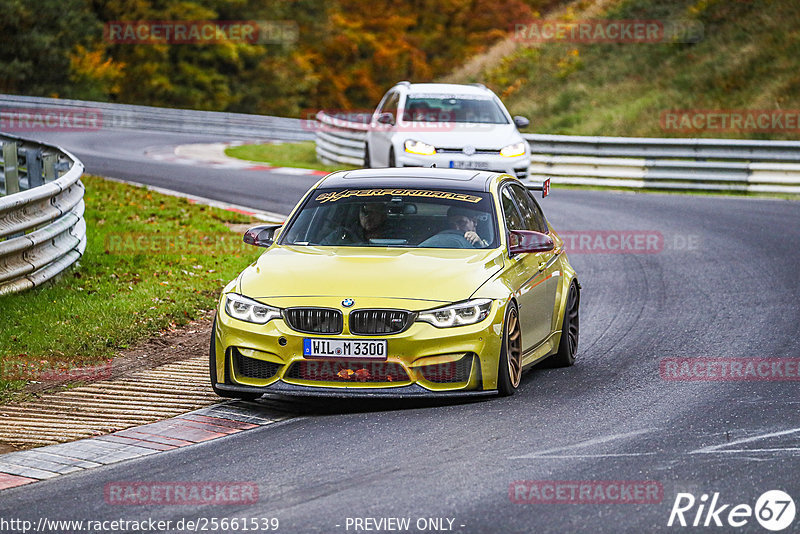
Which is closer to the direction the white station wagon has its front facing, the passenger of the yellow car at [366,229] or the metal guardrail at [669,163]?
the passenger of the yellow car

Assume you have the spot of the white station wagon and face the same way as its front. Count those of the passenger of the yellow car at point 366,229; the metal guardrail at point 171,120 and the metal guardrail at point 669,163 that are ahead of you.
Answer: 1

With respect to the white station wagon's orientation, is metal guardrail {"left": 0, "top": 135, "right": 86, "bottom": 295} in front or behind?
in front

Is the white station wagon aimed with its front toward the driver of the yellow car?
yes

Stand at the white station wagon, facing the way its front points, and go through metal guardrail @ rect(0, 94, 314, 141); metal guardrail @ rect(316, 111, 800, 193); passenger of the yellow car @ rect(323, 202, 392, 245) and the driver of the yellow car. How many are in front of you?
2

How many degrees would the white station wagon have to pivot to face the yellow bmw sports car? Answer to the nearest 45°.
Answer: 0° — it already faces it

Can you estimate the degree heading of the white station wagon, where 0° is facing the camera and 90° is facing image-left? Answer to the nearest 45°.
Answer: approximately 0°

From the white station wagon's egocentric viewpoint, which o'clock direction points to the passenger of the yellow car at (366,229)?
The passenger of the yellow car is roughly at 12 o'clock from the white station wagon.

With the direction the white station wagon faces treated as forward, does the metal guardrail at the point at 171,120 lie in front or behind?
behind
